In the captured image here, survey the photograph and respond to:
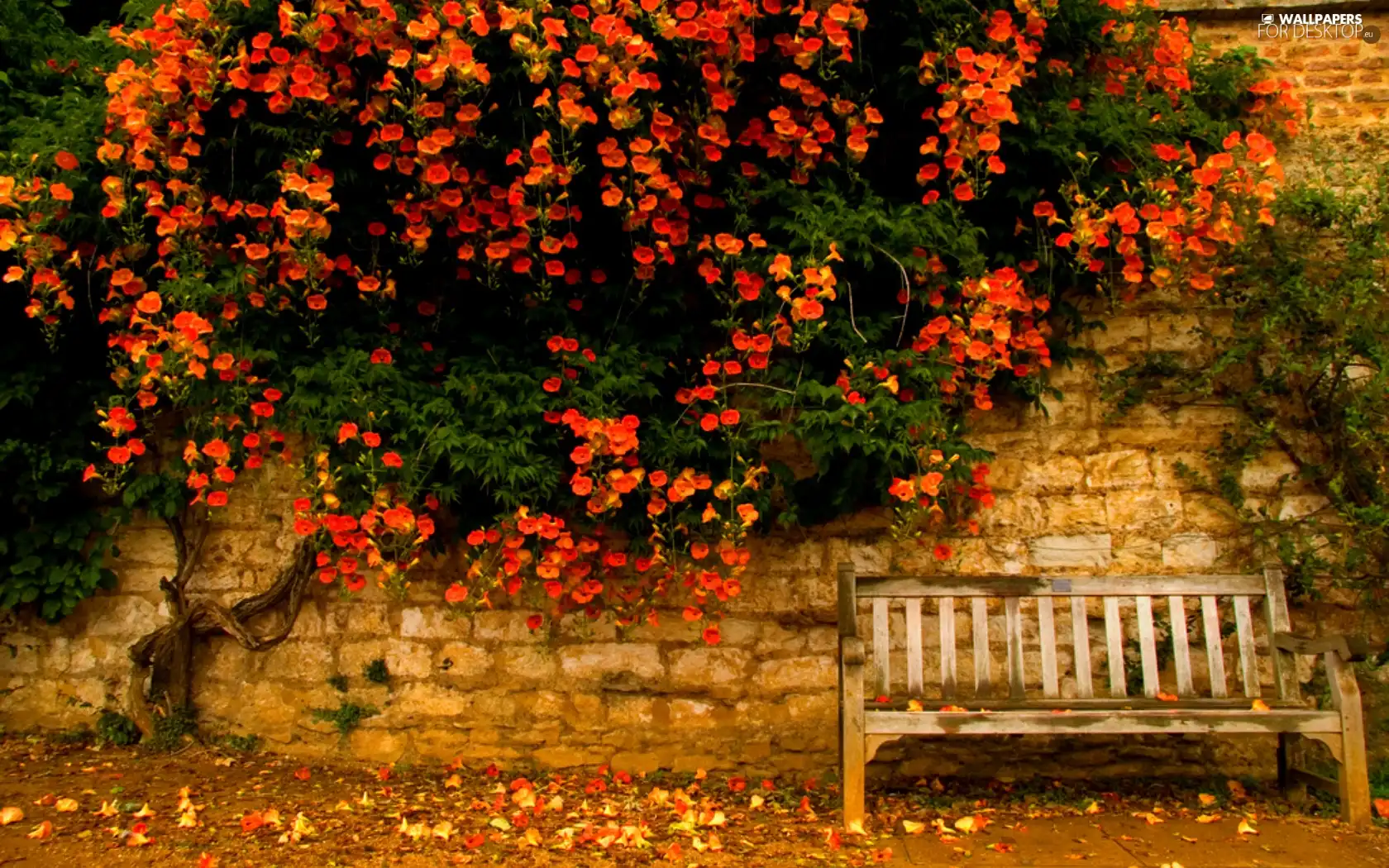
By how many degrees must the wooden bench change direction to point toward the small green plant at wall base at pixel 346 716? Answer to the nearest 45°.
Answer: approximately 90° to its right

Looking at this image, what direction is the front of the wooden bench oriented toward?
toward the camera

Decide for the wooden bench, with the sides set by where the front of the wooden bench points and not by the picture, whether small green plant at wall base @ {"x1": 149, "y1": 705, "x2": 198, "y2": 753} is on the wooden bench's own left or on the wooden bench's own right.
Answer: on the wooden bench's own right

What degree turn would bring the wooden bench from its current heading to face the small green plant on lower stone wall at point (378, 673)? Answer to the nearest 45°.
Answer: approximately 90° to its right

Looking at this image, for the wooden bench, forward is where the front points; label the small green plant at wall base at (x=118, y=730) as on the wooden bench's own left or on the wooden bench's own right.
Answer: on the wooden bench's own right

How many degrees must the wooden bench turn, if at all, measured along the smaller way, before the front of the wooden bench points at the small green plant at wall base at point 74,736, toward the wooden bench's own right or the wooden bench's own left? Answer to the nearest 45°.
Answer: approximately 90° to the wooden bench's own right

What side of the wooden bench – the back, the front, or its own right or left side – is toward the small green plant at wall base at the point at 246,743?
right
